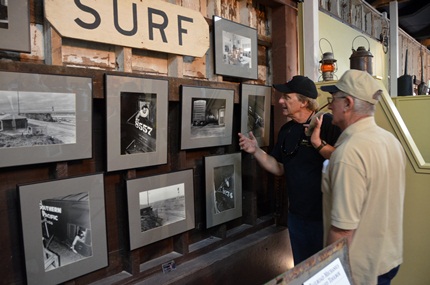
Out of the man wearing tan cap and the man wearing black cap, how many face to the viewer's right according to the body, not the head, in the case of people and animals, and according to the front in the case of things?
0

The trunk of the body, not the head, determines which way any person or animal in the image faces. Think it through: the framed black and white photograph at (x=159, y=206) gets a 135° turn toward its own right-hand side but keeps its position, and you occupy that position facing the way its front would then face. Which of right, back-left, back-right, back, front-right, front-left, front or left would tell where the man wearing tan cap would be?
back-left

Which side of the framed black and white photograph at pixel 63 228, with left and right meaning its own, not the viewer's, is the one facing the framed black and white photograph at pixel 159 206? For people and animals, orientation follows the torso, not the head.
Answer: left

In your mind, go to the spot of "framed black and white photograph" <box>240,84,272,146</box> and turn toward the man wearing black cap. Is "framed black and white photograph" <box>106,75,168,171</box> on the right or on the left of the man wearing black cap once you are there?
right

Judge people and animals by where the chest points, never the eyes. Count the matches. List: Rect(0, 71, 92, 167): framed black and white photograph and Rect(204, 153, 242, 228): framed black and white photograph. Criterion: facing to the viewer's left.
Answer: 0

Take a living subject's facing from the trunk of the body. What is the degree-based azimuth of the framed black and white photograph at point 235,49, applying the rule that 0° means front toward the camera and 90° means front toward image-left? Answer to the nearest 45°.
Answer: approximately 315°

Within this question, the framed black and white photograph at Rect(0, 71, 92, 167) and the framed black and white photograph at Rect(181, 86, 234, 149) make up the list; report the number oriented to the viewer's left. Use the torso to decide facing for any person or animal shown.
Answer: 0

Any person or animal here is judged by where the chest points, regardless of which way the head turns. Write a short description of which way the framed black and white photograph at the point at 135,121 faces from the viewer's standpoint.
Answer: facing the viewer and to the right of the viewer

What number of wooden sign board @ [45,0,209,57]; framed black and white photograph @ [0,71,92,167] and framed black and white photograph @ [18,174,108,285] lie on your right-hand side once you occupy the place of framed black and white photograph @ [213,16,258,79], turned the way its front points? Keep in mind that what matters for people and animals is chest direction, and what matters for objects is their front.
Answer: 3

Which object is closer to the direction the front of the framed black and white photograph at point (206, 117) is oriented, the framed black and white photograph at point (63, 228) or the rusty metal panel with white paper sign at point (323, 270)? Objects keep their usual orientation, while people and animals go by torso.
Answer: the rusty metal panel with white paper sign

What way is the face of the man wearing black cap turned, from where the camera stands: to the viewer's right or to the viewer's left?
to the viewer's left

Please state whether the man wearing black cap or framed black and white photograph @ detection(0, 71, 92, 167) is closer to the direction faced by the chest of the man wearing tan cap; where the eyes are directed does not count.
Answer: the man wearing black cap
